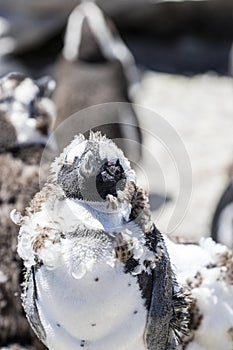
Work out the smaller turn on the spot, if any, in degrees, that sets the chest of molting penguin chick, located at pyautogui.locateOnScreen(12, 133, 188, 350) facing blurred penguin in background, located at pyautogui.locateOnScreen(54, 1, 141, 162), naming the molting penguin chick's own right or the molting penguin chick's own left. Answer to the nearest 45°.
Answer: approximately 180°

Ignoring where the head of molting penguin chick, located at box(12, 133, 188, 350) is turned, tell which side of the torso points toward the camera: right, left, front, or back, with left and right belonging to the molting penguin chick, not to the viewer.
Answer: front

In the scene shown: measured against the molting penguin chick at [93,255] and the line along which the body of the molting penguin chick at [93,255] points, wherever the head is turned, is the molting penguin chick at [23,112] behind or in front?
behind
